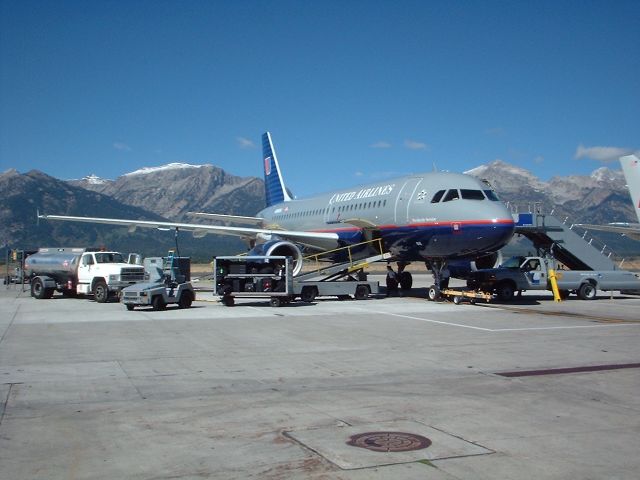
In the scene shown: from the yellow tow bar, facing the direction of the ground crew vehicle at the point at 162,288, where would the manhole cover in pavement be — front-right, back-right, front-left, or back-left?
front-left

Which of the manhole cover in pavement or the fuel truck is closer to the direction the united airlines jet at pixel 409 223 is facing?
the manhole cover in pavement

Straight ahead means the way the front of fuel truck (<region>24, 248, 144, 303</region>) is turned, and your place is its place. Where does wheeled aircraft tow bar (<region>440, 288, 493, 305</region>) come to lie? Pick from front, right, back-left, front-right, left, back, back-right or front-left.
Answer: front

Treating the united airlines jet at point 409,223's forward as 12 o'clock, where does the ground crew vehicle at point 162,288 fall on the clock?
The ground crew vehicle is roughly at 4 o'clock from the united airlines jet.

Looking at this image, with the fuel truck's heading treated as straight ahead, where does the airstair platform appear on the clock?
The airstair platform is roughly at 11 o'clock from the fuel truck.

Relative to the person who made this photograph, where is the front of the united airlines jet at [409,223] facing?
facing the viewer and to the right of the viewer

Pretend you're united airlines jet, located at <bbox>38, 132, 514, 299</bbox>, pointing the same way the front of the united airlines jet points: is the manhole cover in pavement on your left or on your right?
on your right

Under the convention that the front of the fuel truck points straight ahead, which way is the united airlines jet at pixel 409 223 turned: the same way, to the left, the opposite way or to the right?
the same way

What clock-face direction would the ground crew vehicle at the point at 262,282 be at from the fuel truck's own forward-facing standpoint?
The ground crew vehicle is roughly at 12 o'clock from the fuel truck.

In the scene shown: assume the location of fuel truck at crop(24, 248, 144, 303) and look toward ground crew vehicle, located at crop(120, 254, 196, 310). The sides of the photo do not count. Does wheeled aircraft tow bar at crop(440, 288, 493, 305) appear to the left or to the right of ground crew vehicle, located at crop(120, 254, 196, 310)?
left

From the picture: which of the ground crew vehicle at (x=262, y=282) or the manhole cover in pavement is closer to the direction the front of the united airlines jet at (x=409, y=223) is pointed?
the manhole cover in pavement

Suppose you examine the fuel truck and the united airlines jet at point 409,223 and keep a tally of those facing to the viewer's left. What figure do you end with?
0

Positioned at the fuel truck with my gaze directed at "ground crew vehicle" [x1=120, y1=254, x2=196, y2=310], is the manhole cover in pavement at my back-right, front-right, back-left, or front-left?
front-right

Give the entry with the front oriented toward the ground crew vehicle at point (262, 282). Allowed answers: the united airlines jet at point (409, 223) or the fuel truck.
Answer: the fuel truck
